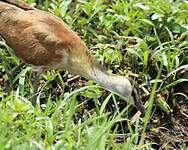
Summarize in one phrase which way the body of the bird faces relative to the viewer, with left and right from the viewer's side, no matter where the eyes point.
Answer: facing to the right of the viewer
